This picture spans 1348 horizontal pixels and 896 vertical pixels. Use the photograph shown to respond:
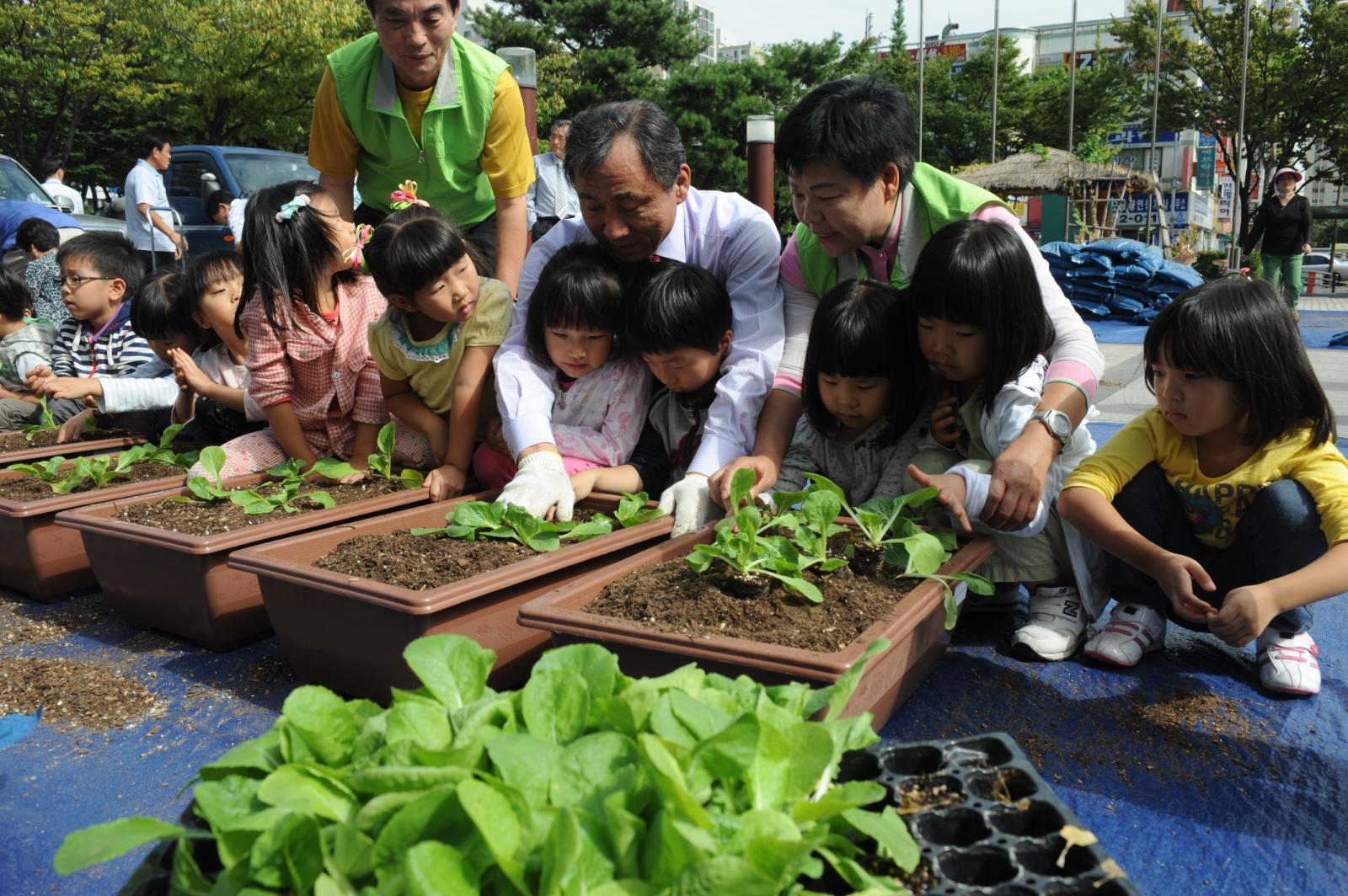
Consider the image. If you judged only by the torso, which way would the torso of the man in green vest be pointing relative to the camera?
toward the camera

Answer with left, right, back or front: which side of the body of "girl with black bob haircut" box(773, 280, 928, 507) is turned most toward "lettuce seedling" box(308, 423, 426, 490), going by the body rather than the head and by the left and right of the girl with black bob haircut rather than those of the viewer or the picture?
right

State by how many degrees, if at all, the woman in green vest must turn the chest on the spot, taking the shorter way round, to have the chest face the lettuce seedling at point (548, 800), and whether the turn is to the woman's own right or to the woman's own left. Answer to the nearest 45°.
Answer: approximately 45° to the woman's own left

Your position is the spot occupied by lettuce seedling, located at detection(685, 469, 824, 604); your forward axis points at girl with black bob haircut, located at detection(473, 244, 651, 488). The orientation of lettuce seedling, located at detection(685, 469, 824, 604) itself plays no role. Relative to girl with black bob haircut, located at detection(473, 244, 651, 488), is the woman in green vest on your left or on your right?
right

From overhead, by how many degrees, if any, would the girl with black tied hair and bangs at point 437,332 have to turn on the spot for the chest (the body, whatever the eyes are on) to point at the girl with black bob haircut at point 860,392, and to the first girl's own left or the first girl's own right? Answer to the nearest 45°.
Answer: approximately 45° to the first girl's own left

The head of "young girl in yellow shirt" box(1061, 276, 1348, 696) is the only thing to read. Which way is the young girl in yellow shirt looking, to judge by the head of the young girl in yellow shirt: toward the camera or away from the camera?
toward the camera

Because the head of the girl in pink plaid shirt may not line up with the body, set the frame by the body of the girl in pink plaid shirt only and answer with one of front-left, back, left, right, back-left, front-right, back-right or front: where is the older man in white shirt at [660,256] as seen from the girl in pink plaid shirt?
front

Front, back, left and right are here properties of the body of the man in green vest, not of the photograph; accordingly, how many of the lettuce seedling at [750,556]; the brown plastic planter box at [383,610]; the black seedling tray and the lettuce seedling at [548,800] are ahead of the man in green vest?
4

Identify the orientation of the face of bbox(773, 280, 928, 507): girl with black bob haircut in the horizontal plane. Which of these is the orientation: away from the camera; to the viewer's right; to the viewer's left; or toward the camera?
toward the camera

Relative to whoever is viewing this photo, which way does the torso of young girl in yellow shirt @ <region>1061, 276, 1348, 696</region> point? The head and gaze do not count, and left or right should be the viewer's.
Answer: facing the viewer and to the left of the viewer

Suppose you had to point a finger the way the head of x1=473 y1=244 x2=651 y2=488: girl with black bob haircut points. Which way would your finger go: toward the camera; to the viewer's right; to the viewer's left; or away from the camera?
toward the camera

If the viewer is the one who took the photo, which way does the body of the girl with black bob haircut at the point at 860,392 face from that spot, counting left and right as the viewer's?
facing the viewer

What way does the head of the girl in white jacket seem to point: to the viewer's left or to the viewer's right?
to the viewer's left
